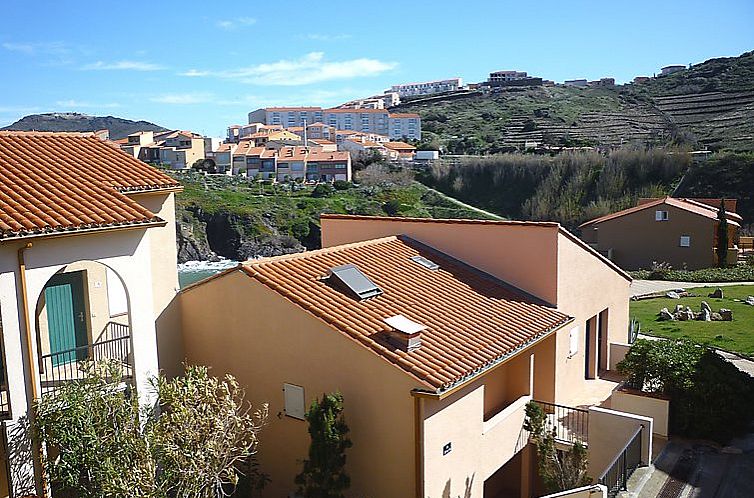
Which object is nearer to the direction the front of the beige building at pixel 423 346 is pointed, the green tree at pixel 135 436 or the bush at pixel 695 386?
the bush

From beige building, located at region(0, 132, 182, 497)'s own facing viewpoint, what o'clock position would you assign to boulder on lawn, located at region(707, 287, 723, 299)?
The boulder on lawn is roughly at 10 o'clock from the beige building.

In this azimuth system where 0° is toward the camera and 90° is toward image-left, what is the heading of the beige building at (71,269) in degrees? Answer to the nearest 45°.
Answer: approximately 315°

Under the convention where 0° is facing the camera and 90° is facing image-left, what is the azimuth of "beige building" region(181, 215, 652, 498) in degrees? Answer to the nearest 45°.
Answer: approximately 315°

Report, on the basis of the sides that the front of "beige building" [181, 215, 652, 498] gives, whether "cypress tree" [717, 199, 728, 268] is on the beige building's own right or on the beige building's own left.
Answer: on the beige building's own left
